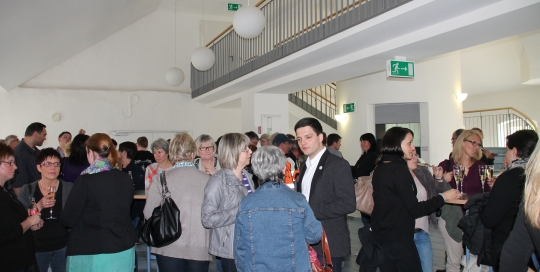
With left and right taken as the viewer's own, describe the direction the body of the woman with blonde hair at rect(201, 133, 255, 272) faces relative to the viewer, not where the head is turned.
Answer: facing to the right of the viewer

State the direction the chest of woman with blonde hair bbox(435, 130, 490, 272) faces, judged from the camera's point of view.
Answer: toward the camera

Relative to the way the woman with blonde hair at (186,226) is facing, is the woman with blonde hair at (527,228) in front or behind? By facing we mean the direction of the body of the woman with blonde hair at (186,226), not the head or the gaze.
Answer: behind

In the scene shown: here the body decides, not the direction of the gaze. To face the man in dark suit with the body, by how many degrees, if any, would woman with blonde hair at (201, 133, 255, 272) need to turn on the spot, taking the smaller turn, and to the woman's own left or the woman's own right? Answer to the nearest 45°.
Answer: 0° — they already face them

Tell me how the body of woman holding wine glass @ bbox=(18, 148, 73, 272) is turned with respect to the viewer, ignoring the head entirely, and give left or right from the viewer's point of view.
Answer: facing the viewer

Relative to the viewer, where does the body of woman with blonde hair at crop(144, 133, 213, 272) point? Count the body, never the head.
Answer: away from the camera

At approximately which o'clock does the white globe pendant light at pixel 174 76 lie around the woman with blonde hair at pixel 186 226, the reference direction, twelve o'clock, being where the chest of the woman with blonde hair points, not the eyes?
The white globe pendant light is roughly at 12 o'clock from the woman with blonde hair.

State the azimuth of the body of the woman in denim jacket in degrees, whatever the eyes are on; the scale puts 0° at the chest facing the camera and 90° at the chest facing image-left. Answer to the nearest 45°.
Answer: approximately 180°

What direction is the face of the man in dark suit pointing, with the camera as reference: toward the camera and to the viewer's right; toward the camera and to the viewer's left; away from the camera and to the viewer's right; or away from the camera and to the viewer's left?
toward the camera and to the viewer's left

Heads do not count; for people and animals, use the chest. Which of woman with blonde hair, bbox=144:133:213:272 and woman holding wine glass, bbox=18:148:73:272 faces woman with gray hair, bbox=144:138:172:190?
woman with blonde hair, bbox=144:133:213:272
